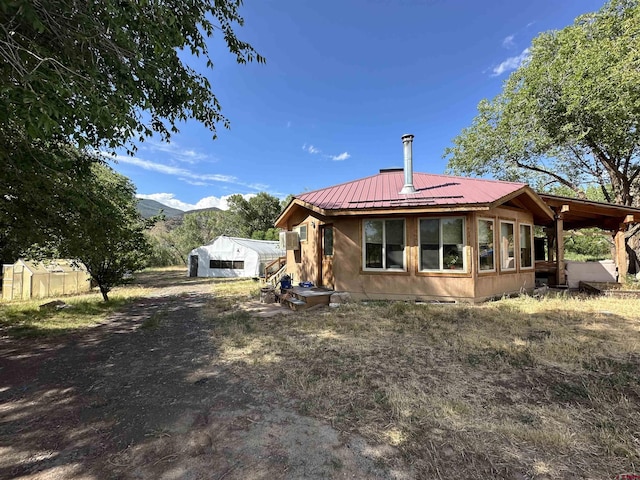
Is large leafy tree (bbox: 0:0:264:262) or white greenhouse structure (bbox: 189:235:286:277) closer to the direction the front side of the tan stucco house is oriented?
the large leafy tree

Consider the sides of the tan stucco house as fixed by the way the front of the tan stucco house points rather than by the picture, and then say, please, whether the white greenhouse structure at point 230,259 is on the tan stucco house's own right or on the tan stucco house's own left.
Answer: on the tan stucco house's own right

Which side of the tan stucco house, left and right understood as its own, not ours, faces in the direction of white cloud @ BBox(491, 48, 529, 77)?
back

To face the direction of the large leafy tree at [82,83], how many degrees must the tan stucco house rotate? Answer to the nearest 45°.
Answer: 0° — it already faces it

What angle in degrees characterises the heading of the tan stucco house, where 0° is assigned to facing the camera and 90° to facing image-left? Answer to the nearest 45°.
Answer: approximately 45°

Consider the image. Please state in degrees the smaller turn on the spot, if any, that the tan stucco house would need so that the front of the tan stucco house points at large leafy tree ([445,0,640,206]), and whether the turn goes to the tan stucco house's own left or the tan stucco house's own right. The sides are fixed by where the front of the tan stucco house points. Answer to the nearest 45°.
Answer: approximately 180°

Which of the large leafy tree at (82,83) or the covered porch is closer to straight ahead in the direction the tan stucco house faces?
the large leafy tree
